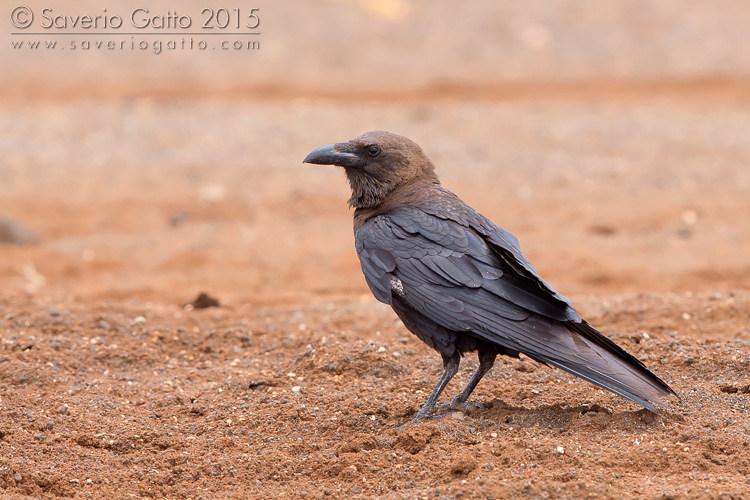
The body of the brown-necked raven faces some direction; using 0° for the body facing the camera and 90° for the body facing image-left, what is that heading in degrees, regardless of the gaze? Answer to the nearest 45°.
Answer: approximately 90°
